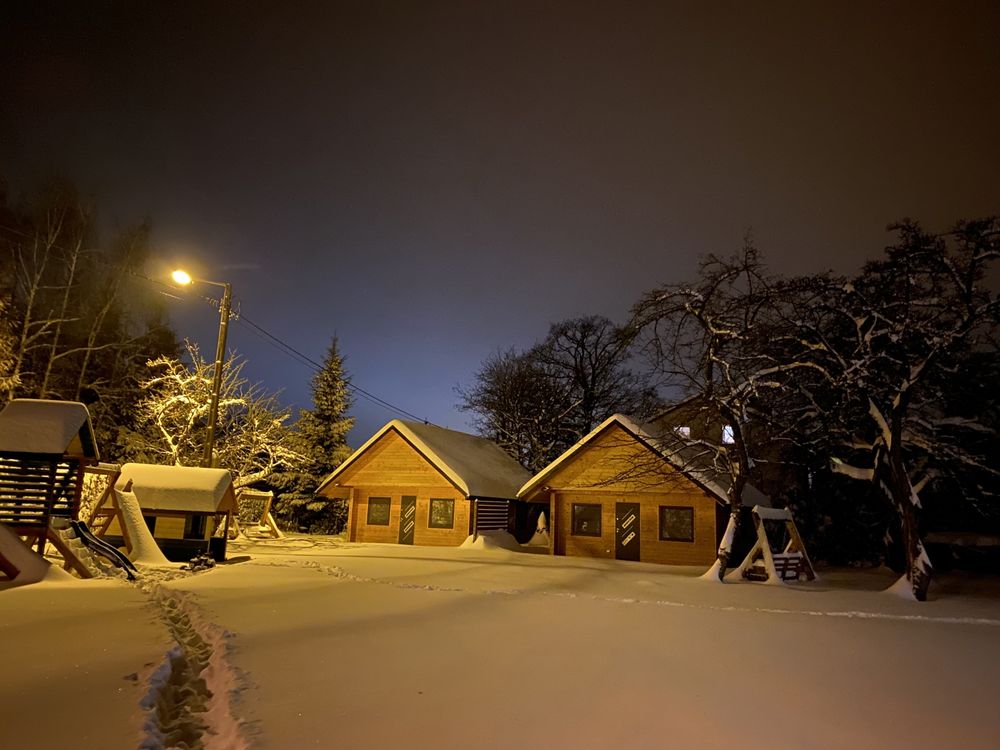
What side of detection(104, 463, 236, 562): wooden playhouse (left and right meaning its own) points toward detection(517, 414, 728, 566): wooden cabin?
left

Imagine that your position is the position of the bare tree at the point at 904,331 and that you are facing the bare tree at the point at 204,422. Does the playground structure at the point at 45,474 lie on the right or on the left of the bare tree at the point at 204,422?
left

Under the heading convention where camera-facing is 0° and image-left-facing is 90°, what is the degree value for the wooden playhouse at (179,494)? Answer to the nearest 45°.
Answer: approximately 0°

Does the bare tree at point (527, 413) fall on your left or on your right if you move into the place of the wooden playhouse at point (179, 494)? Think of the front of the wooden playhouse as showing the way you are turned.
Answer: on your left

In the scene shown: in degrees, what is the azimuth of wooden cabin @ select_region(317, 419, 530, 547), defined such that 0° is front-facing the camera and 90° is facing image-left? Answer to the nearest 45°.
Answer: approximately 45°

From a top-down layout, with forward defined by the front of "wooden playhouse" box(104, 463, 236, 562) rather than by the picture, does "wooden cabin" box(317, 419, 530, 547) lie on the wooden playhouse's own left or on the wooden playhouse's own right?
on the wooden playhouse's own left

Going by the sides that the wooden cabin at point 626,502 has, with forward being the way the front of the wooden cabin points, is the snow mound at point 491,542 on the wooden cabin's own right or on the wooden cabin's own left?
on the wooden cabin's own right

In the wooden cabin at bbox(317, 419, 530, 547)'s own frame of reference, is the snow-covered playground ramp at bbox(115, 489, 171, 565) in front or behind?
in front

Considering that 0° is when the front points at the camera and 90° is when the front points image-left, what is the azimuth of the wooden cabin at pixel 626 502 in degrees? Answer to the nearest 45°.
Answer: approximately 0°

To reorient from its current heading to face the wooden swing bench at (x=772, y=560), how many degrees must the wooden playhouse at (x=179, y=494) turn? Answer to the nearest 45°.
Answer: approximately 45° to its left

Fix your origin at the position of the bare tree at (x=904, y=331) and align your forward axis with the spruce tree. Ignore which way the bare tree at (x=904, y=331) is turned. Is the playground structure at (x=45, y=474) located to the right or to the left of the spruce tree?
left

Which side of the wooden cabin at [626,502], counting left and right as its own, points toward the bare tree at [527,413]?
back

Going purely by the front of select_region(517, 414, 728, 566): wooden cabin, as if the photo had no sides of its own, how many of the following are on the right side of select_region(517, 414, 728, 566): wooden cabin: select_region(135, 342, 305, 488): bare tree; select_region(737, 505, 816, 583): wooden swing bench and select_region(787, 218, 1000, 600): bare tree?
1

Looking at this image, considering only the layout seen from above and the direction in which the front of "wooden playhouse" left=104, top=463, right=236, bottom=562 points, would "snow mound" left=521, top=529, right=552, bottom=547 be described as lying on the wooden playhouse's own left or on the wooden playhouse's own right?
on the wooden playhouse's own left

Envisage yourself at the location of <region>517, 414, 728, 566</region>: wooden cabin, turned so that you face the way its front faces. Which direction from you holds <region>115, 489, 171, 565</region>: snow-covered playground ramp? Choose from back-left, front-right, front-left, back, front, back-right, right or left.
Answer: front-right

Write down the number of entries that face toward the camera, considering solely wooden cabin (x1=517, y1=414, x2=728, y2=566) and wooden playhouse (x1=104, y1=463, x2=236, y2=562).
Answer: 2

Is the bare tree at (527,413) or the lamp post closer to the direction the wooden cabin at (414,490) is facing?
the lamp post

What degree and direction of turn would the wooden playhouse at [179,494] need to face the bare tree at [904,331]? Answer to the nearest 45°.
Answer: approximately 45° to its left
